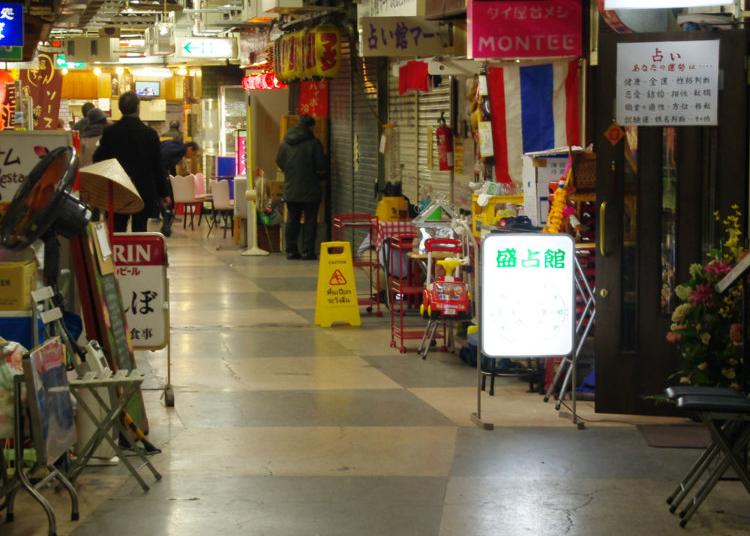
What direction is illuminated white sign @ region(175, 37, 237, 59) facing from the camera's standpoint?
toward the camera

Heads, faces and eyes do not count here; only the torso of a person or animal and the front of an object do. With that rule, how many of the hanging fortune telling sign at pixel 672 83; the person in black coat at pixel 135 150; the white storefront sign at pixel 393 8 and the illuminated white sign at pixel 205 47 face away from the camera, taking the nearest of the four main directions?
1

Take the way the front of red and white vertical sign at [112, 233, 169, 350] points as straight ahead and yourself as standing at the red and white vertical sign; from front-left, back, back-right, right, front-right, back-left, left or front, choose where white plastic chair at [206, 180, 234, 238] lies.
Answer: back

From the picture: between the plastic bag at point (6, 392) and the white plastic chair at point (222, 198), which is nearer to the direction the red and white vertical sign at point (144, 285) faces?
the plastic bag

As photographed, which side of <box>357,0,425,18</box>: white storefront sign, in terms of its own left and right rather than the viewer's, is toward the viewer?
front

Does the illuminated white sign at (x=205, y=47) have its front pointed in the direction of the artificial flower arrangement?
yes

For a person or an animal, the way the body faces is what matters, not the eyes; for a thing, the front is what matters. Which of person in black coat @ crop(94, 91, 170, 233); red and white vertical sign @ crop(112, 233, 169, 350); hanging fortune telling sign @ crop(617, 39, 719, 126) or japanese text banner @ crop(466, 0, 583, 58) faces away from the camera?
the person in black coat

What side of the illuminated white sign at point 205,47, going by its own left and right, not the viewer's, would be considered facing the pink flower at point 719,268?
front

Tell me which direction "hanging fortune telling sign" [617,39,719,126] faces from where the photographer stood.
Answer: facing the viewer

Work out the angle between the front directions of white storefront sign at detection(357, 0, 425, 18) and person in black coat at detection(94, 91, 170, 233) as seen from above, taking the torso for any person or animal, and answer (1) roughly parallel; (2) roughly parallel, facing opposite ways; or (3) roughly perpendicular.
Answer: roughly parallel, facing opposite ways

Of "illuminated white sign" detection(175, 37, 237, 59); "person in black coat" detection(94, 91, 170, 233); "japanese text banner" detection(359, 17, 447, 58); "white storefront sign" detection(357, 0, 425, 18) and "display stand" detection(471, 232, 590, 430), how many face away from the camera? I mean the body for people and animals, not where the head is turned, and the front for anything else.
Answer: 1

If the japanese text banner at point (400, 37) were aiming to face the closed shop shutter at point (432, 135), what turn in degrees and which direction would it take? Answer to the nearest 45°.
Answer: approximately 180°

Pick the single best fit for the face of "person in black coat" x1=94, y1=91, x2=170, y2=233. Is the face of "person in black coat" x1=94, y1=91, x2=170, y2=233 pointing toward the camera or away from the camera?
away from the camera

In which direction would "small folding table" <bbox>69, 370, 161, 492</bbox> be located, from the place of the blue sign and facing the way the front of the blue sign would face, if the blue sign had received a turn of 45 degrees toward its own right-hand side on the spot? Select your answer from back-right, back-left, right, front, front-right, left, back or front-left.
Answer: front-left

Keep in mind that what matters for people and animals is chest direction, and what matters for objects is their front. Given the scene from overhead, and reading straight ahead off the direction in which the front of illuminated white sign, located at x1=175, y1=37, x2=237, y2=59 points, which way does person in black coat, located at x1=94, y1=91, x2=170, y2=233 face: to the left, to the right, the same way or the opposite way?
the opposite way

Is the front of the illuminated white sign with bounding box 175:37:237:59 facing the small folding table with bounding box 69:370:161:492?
yes

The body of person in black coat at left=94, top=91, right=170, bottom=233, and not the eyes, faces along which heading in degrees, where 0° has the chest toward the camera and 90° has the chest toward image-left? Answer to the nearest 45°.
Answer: approximately 180°

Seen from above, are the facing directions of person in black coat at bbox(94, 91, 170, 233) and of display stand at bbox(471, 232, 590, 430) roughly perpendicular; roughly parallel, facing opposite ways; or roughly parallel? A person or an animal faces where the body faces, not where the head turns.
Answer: roughly parallel, facing opposite ways
